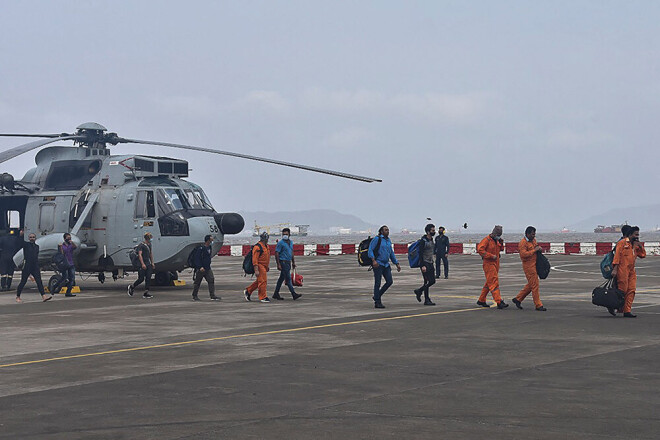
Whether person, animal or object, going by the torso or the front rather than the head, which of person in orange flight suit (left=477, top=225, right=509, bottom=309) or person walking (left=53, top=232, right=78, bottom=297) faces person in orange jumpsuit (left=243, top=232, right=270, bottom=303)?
the person walking

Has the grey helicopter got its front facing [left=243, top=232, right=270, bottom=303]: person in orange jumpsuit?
yes

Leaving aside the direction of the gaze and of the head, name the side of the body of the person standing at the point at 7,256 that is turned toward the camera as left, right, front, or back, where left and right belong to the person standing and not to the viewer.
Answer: right

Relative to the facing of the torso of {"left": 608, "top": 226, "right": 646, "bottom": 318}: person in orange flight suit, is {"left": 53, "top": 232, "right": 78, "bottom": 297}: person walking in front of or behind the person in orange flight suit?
behind

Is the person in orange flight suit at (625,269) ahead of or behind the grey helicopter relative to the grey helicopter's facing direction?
ahead

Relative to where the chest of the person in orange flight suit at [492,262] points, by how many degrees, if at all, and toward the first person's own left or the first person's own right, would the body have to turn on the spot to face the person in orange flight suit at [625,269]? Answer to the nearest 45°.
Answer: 0° — they already face them

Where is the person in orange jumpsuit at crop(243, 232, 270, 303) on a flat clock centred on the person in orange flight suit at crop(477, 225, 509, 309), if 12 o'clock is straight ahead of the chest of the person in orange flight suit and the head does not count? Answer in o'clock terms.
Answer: The person in orange jumpsuit is roughly at 5 o'clock from the person in orange flight suit.

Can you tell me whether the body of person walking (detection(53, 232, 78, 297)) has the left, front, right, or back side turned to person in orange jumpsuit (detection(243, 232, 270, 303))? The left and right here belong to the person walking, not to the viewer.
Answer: front

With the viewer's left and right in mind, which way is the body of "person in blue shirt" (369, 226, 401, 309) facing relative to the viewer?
facing the viewer and to the right of the viewer

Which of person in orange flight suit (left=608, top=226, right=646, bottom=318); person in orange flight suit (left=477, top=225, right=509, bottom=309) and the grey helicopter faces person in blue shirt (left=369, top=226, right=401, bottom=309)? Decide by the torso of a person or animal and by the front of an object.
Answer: the grey helicopter

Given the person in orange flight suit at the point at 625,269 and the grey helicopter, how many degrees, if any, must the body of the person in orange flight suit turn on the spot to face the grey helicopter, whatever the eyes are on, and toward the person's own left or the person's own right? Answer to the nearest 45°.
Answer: approximately 135° to the person's own right

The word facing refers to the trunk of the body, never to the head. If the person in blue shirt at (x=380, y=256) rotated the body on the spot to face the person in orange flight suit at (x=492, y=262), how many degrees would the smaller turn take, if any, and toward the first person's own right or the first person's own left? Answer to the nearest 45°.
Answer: approximately 45° to the first person's own left

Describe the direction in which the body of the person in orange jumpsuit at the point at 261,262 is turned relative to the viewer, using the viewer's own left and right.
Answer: facing to the right of the viewer
